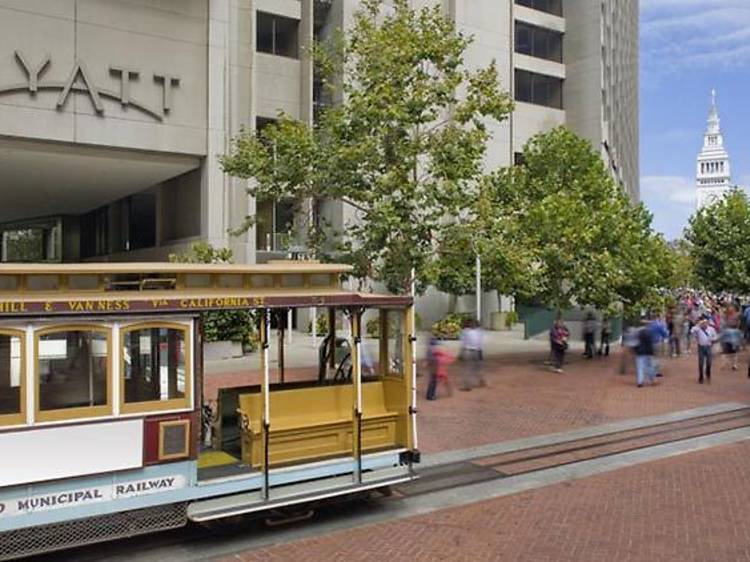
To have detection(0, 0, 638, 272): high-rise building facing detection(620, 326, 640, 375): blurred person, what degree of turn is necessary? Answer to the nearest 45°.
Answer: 0° — it already faces them

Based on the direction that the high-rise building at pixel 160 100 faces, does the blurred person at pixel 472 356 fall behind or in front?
in front

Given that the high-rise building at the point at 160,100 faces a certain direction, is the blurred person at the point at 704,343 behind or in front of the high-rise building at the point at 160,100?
in front

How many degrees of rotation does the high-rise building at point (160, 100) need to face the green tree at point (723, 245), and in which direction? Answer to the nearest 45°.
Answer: approximately 45° to its left

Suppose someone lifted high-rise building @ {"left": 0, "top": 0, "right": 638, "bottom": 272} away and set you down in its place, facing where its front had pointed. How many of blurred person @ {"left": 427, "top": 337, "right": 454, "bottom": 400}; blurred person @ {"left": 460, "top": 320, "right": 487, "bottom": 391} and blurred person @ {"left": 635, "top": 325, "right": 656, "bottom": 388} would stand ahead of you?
3

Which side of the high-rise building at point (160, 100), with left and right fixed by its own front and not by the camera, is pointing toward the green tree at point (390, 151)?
front

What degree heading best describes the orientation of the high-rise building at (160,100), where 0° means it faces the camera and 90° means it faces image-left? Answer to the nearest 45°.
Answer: approximately 315°

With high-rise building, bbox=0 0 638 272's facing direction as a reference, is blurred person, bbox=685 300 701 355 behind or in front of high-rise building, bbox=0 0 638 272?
in front

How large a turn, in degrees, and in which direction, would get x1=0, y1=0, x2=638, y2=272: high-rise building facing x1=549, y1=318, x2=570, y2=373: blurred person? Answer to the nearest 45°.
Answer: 0° — it already faces them

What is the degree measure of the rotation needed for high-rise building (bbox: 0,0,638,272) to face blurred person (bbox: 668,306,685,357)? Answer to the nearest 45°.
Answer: approximately 45° to its left
